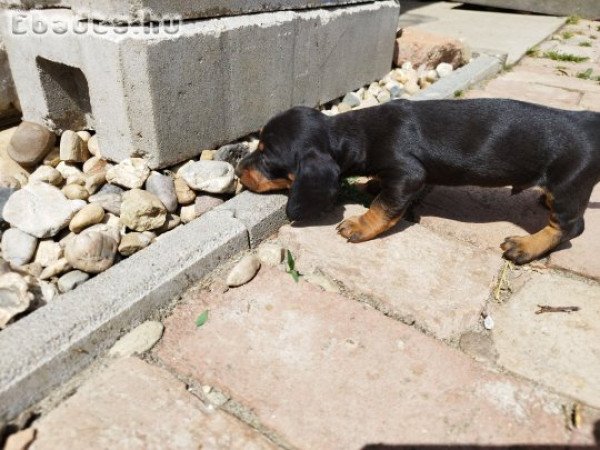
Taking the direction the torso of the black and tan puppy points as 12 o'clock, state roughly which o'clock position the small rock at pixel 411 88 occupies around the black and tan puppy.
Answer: The small rock is roughly at 3 o'clock from the black and tan puppy.

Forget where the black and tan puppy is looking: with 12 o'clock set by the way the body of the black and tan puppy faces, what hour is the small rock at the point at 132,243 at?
The small rock is roughly at 11 o'clock from the black and tan puppy.

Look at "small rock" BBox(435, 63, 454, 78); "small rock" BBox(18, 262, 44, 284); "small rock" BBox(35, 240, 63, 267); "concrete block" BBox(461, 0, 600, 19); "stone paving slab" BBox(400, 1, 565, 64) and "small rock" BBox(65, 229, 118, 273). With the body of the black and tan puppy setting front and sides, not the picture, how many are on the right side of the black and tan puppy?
3

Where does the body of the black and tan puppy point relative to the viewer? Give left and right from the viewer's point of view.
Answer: facing to the left of the viewer

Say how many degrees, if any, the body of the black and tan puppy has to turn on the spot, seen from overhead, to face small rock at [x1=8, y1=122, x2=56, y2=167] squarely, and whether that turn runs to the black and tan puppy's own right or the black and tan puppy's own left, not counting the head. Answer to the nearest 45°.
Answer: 0° — it already faces it

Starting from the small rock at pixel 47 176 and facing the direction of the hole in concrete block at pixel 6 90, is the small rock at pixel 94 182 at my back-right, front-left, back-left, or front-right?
back-right

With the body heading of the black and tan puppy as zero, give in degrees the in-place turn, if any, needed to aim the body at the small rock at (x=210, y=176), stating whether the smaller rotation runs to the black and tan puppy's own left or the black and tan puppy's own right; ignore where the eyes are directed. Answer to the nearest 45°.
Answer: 0° — it already faces it

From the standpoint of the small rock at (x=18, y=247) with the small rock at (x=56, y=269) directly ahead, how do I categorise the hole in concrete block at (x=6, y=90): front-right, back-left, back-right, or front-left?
back-left

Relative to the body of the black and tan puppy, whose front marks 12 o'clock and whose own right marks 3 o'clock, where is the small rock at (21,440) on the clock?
The small rock is roughly at 10 o'clock from the black and tan puppy.

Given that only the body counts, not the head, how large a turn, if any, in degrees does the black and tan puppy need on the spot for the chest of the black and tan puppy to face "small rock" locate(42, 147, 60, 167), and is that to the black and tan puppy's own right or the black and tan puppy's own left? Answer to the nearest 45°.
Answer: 0° — it already faces it

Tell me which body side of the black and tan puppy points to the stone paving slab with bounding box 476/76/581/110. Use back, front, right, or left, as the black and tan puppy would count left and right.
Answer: right

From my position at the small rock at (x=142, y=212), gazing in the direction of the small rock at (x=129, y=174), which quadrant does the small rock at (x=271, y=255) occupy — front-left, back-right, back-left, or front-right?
back-right

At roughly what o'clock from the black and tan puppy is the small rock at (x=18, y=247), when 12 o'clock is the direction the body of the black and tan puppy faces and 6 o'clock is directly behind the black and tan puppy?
The small rock is roughly at 11 o'clock from the black and tan puppy.

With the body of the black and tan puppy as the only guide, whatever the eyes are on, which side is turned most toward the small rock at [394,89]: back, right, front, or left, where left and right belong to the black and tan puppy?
right

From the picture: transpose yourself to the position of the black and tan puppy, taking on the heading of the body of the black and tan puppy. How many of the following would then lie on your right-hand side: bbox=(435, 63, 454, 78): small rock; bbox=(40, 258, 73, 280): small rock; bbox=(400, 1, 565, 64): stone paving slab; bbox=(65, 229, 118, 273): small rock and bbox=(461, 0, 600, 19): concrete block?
3

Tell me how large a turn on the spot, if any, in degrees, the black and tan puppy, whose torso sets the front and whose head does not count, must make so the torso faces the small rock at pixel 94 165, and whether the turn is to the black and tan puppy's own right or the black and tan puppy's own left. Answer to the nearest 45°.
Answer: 0° — it already faces it

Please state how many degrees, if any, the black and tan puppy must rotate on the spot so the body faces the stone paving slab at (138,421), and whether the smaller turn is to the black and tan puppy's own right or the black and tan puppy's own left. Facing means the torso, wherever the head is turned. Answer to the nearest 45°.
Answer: approximately 45° to the black and tan puppy's own left

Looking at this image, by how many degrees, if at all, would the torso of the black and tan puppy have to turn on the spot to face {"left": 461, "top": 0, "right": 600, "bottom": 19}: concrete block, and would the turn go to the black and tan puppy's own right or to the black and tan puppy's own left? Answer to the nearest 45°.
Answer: approximately 90° to the black and tan puppy's own right
